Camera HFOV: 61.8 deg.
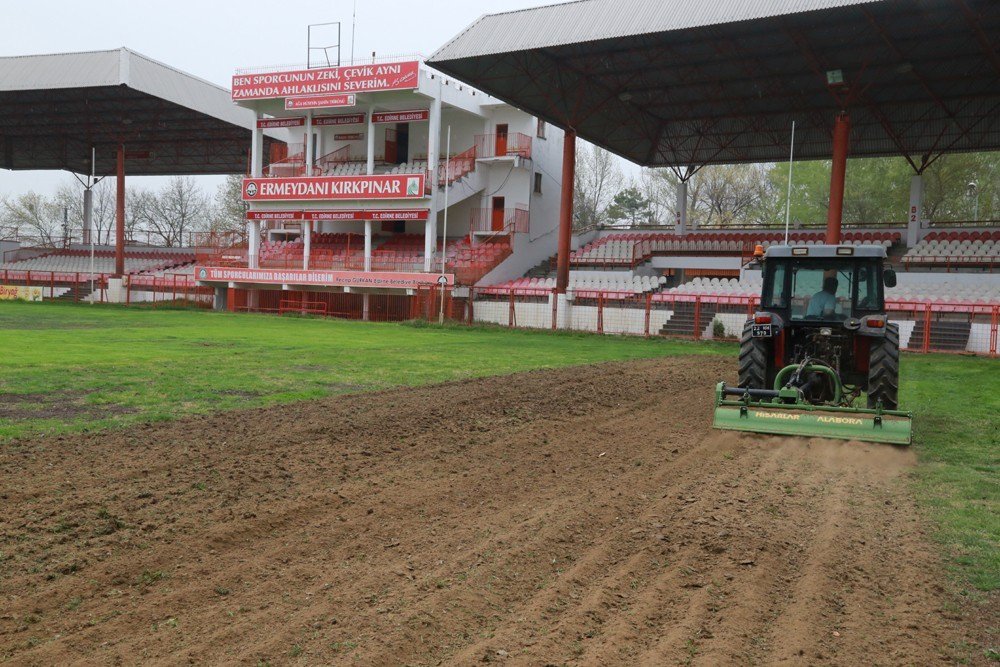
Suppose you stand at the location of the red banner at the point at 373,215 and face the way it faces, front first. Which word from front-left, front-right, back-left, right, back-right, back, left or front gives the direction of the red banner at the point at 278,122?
back-right

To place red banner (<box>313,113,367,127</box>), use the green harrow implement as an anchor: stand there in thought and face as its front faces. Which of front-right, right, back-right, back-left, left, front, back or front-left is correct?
front-left

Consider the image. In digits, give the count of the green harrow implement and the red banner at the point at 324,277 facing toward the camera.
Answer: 1

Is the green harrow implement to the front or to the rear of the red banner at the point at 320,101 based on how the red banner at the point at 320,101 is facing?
to the front

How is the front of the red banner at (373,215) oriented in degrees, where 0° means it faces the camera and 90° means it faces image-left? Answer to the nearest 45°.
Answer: approximately 0°

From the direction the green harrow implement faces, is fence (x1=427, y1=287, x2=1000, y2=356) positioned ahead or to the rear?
ahead

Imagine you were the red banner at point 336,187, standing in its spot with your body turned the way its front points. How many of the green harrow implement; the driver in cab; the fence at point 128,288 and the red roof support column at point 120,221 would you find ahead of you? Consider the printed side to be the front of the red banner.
2

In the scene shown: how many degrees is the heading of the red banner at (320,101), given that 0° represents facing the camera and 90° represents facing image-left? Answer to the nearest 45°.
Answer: approximately 0°

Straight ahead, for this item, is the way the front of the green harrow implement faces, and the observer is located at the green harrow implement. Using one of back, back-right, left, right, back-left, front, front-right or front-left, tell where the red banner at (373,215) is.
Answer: front-left
